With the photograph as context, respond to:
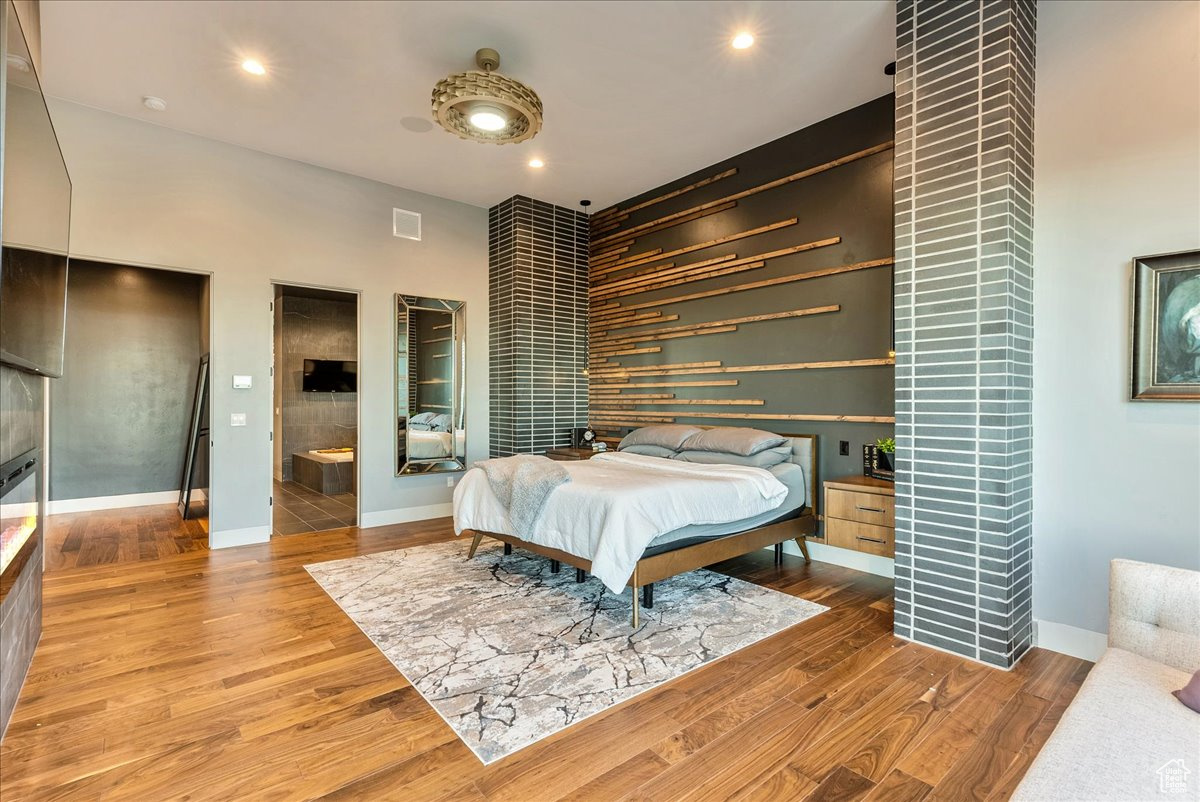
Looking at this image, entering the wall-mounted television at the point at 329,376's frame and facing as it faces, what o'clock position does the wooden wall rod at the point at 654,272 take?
The wooden wall rod is roughly at 11 o'clock from the wall-mounted television.

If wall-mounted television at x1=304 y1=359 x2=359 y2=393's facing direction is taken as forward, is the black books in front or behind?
in front

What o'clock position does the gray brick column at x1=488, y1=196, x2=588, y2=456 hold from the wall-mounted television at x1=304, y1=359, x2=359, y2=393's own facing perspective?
The gray brick column is roughly at 11 o'clock from the wall-mounted television.

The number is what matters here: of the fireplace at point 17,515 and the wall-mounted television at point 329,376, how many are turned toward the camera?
1

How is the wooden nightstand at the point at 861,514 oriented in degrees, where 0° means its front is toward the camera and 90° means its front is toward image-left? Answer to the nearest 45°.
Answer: approximately 45°

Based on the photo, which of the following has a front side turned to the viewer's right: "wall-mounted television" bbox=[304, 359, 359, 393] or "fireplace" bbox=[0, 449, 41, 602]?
the fireplace

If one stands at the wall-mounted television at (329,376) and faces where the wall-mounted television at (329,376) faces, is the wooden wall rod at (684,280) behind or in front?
in front

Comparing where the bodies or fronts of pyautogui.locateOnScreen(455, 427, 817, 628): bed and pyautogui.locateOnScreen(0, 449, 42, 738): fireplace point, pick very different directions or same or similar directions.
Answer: very different directions

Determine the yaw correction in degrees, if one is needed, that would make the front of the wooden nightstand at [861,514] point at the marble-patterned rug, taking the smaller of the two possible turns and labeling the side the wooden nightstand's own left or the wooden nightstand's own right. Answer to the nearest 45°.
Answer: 0° — it already faces it

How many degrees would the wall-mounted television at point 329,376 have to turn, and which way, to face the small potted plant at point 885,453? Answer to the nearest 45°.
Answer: approximately 45° to its left

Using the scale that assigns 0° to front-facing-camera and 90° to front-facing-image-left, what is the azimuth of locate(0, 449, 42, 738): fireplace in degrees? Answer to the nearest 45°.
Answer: approximately 270°

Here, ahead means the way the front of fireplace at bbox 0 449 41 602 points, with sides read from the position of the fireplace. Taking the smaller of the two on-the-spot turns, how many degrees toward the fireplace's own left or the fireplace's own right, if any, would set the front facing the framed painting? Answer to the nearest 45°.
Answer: approximately 45° to the fireplace's own right

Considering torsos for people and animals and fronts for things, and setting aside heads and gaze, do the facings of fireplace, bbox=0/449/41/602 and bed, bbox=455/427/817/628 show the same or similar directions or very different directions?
very different directions

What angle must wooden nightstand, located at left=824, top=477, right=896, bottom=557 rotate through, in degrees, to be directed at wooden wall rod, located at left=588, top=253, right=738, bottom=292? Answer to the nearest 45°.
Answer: approximately 90° to its right

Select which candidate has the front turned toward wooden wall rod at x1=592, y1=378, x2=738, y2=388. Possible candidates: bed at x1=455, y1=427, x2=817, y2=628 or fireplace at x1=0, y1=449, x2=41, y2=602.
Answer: the fireplace
